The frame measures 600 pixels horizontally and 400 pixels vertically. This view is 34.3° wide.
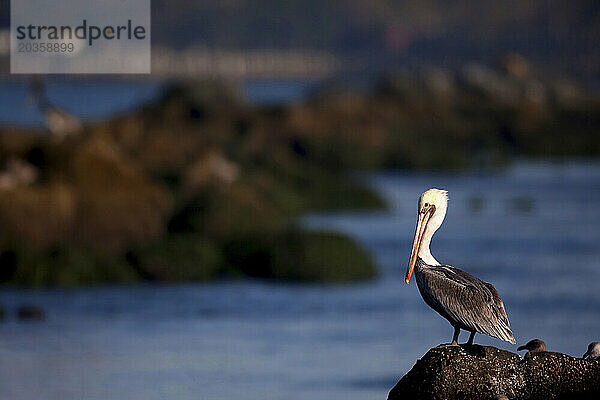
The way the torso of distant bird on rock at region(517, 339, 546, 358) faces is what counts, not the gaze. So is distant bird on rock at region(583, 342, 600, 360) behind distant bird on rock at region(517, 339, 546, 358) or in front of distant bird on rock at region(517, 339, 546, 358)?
behind

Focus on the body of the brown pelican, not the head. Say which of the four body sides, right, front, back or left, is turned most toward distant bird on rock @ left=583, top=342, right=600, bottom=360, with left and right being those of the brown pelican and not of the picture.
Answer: back

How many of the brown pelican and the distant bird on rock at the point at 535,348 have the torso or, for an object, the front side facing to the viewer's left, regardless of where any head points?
2

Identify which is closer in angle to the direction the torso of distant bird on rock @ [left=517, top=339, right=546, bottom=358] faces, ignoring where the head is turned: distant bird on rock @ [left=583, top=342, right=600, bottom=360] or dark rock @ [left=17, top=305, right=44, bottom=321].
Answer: the dark rock

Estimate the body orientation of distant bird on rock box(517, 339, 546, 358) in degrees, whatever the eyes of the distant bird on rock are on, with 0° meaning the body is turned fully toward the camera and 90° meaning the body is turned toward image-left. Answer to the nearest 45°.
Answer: approximately 90°

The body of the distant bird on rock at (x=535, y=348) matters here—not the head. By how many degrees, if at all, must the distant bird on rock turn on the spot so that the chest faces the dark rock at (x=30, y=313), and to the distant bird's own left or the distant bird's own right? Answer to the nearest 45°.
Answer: approximately 45° to the distant bird's own right

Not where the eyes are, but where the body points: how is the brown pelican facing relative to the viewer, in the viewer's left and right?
facing to the left of the viewer

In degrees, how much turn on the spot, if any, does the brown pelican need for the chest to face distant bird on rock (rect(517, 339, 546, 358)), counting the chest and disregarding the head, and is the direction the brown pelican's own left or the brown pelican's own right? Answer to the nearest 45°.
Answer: approximately 180°
